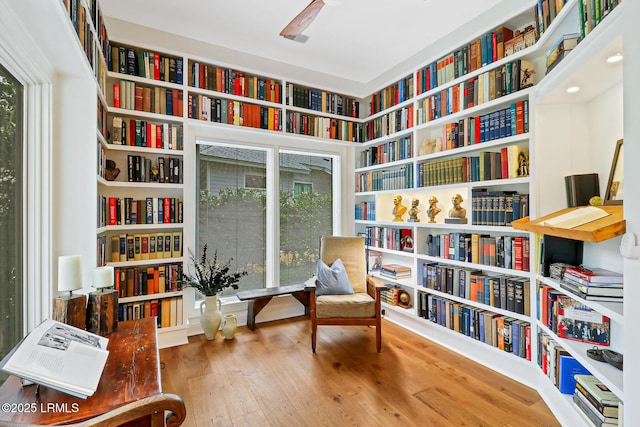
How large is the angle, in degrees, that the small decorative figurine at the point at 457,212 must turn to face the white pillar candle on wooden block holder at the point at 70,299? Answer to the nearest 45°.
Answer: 0° — it already faces it

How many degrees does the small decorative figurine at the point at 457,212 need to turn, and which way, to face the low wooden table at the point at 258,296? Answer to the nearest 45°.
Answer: approximately 45° to its right

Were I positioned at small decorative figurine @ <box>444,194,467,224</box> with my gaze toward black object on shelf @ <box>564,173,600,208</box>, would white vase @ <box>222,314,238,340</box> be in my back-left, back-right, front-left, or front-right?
back-right

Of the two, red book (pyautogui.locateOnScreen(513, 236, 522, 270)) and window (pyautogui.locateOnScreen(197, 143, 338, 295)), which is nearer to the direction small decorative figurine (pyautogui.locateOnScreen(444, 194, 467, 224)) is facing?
the window

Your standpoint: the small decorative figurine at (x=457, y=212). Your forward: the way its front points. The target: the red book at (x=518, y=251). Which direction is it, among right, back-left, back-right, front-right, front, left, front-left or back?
left

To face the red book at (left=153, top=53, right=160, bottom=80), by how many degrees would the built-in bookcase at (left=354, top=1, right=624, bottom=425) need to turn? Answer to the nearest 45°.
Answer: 0° — it already faces it

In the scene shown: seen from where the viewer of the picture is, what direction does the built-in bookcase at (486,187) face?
facing the viewer and to the left of the viewer

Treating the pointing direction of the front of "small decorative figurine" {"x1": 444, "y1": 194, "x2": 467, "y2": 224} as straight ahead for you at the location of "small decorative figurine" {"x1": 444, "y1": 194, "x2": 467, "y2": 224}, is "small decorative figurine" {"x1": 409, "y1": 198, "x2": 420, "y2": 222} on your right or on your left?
on your right

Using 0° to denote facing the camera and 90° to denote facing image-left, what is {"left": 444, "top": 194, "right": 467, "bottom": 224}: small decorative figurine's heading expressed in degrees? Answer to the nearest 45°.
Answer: approximately 45°

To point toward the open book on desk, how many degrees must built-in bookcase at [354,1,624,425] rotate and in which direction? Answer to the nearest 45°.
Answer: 0° — it already faces it

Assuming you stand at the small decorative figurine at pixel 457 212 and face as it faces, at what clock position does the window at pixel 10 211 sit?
The window is roughly at 12 o'clock from the small decorative figurine.

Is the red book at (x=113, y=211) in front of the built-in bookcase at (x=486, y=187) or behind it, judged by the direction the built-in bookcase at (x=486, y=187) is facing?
in front

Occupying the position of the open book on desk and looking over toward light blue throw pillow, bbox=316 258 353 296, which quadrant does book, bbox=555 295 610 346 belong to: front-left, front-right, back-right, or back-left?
front-right

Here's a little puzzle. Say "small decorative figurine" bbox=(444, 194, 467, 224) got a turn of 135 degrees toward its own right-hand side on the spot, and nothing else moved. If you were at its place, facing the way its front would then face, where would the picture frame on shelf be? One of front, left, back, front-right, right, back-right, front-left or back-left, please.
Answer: back-right

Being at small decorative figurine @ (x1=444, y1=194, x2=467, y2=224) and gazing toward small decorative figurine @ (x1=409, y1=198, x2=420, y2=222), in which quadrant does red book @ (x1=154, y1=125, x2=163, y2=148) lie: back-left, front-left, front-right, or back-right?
front-left

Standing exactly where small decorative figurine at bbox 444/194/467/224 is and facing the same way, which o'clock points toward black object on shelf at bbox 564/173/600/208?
The black object on shelf is roughly at 9 o'clock from the small decorative figurine.

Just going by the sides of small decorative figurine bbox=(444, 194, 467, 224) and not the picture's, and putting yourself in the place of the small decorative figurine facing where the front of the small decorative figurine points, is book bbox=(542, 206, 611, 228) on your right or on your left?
on your left

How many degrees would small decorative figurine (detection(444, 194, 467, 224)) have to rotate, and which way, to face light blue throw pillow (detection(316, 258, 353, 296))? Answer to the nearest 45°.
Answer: approximately 45° to its right
